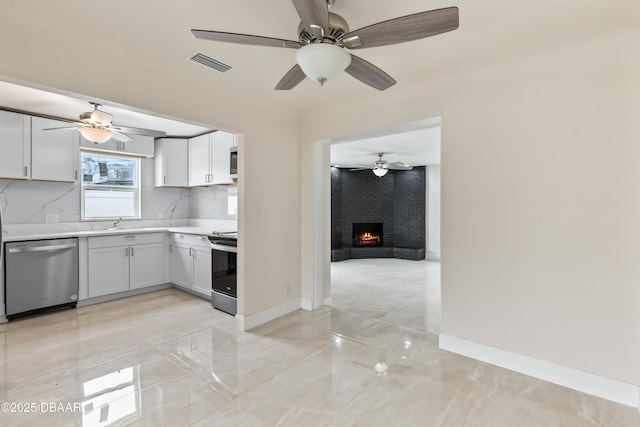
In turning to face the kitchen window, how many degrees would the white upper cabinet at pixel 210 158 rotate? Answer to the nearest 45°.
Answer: approximately 90° to its right

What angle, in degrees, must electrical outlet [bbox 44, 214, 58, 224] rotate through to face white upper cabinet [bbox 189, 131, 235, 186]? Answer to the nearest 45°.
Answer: approximately 45° to its left

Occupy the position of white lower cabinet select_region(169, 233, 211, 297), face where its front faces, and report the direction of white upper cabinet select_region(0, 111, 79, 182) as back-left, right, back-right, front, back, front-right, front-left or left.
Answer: front-right

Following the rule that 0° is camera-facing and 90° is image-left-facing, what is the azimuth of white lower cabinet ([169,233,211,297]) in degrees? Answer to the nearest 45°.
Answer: approximately 45°

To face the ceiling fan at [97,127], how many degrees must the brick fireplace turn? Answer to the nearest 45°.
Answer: approximately 45° to its right

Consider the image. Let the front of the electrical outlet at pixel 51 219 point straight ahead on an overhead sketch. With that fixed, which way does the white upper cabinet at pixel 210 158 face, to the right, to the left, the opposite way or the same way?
to the right

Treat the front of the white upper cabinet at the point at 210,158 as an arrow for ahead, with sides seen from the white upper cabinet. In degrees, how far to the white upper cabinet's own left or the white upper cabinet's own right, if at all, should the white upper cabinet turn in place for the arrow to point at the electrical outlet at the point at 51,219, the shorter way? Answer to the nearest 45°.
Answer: approximately 45° to the white upper cabinet's own right

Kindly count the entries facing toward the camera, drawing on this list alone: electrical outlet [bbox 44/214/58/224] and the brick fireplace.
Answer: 2

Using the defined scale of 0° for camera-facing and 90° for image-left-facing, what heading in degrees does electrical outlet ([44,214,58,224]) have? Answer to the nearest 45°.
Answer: approximately 0°
